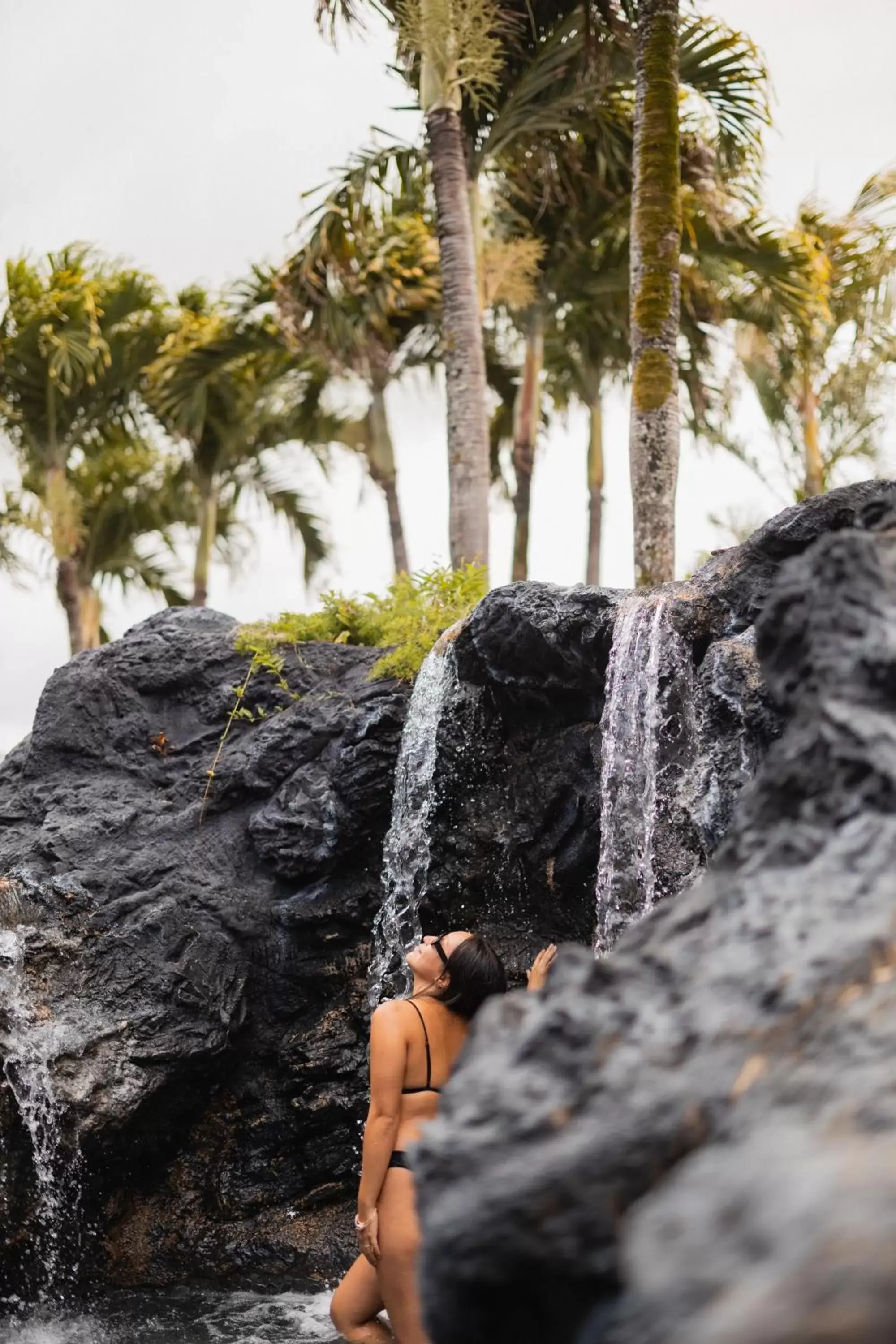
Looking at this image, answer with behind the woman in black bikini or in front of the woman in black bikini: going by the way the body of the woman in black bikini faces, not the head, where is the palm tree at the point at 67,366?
in front

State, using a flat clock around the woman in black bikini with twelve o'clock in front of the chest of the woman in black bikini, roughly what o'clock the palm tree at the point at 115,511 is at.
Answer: The palm tree is roughly at 1 o'clock from the woman in black bikini.

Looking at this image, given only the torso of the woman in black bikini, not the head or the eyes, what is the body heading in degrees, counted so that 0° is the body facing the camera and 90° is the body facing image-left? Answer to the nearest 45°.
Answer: approximately 135°

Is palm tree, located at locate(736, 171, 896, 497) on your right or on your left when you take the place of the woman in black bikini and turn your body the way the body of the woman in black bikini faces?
on your right

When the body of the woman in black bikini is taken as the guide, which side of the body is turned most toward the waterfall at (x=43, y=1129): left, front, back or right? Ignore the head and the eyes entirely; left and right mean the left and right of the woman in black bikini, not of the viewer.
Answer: front
